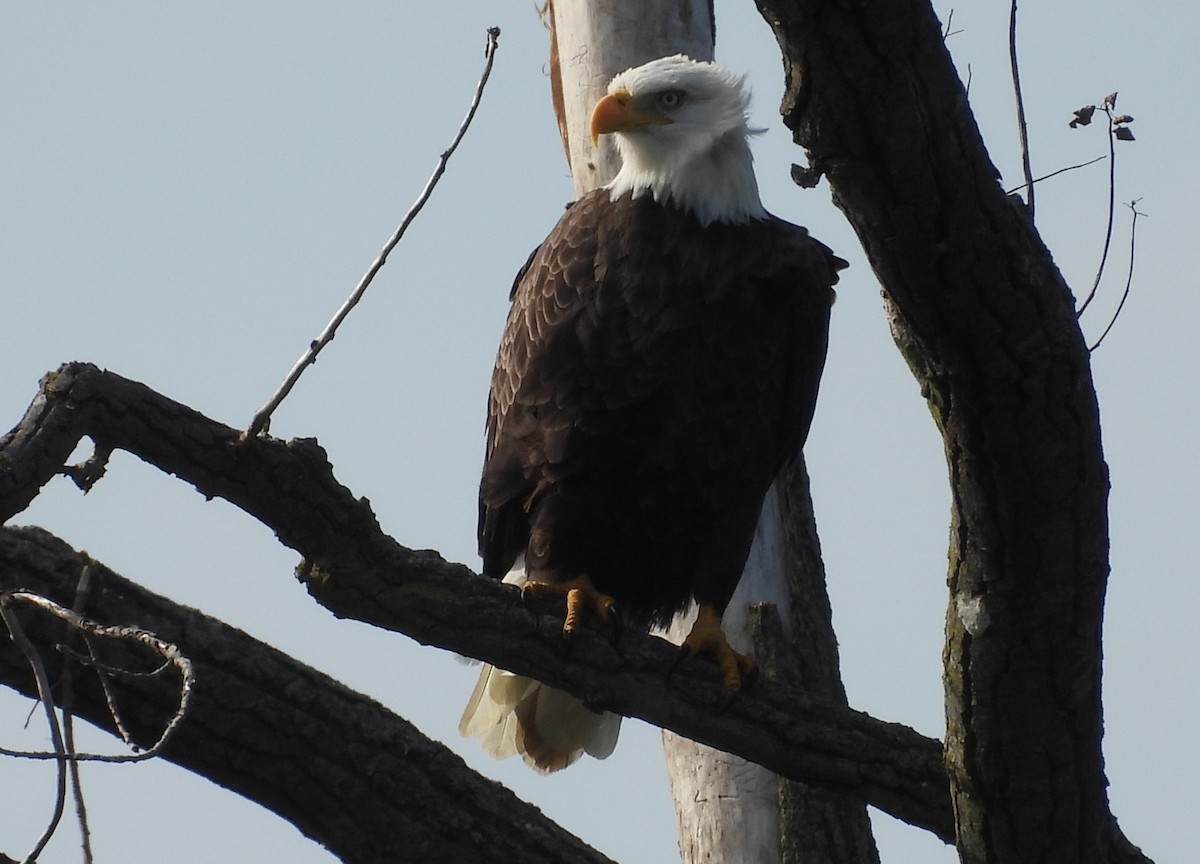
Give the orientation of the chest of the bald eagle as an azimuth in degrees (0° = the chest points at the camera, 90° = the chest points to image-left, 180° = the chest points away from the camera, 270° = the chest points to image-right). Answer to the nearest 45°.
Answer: approximately 315°

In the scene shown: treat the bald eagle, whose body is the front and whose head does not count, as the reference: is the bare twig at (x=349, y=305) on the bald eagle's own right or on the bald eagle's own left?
on the bald eagle's own right
